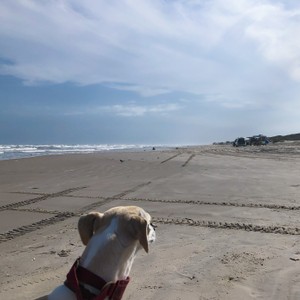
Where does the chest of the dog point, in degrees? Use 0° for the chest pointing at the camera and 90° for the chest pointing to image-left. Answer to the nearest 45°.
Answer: approximately 225°
